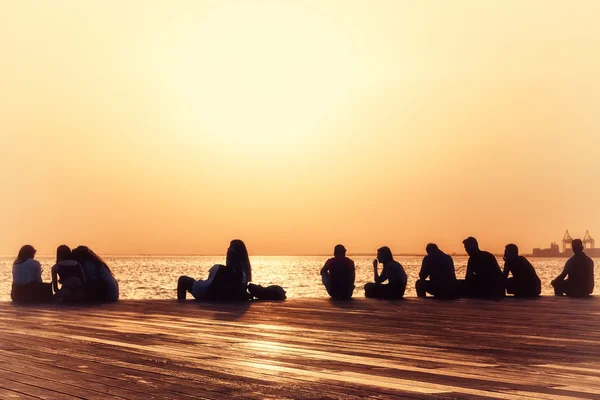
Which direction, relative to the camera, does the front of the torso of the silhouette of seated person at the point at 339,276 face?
away from the camera

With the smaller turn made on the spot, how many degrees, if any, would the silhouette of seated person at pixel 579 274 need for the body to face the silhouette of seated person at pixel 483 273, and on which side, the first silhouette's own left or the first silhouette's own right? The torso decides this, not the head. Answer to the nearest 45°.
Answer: approximately 90° to the first silhouette's own left

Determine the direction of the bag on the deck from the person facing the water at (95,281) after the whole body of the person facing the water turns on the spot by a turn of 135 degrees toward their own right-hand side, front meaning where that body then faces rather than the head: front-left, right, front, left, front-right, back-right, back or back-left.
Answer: front

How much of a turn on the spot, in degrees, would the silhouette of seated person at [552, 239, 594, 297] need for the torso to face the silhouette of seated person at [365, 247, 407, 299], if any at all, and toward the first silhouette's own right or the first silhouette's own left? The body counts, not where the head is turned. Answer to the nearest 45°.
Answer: approximately 90° to the first silhouette's own left

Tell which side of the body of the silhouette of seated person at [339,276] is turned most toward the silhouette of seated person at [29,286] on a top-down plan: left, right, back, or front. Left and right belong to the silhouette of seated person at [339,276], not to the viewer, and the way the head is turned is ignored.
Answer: left

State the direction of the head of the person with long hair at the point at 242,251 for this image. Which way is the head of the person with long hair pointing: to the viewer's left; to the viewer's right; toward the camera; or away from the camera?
away from the camera

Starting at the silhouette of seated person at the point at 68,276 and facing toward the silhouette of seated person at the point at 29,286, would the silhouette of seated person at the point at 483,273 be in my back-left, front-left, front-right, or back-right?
back-right

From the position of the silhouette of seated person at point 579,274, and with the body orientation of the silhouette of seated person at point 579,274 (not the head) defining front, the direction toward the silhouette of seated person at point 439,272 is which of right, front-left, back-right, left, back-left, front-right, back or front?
left

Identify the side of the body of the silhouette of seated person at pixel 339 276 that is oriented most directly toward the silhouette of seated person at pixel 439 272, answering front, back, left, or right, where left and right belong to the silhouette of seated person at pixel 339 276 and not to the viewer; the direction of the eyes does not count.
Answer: right

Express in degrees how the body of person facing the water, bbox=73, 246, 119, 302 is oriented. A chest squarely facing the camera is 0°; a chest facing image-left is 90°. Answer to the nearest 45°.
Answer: approximately 135°

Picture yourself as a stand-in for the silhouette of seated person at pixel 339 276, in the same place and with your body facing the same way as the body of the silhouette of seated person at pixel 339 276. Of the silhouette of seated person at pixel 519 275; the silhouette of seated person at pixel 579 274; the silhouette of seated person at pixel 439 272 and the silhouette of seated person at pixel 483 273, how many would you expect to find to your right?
4

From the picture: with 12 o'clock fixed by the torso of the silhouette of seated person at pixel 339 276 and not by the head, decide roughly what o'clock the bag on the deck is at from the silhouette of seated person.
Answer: The bag on the deck is roughly at 8 o'clock from the silhouette of seated person.
